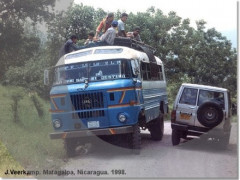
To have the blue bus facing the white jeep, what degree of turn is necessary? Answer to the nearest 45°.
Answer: approximately 90° to its left

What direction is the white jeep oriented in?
away from the camera

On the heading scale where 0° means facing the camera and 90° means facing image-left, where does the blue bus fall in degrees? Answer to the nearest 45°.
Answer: approximately 45°

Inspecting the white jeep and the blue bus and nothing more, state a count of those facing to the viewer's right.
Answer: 0

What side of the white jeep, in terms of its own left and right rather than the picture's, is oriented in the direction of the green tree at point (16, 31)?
left

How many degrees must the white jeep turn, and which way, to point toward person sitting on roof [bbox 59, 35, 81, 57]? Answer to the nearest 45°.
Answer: approximately 90° to its left
